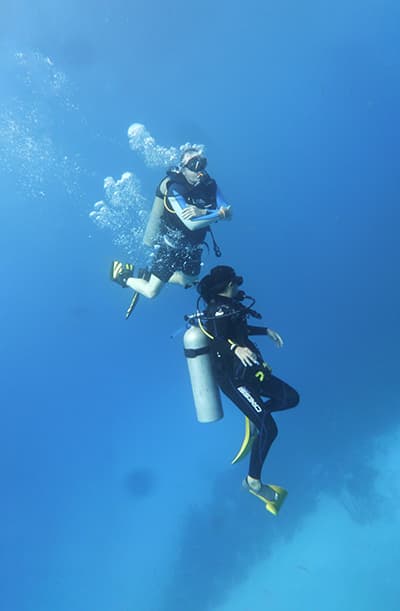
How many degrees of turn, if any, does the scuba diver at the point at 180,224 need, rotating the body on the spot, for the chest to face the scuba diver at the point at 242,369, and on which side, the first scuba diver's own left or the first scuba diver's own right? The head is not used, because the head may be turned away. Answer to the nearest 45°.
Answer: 0° — they already face them

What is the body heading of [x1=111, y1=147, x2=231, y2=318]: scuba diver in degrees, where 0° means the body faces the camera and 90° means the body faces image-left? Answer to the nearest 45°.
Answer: approximately 315°

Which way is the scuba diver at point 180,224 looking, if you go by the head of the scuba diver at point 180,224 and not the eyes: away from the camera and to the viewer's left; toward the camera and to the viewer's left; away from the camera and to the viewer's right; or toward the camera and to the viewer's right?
toward the camera and to the viewer's right
